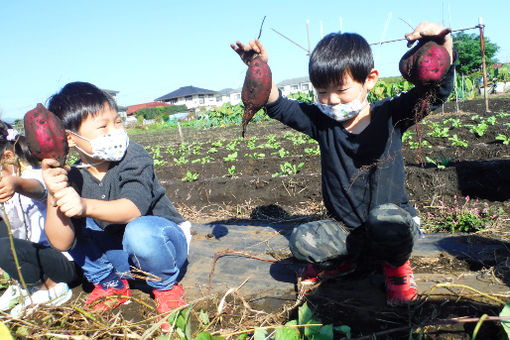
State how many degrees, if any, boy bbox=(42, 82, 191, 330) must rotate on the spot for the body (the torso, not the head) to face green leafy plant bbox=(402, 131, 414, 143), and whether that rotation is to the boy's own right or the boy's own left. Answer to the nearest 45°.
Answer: approximately 180°

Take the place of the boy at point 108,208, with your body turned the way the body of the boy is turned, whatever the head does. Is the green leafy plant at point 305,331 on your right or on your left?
on your left

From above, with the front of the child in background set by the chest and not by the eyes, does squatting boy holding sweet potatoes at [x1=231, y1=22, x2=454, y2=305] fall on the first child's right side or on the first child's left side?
on the first child's left side

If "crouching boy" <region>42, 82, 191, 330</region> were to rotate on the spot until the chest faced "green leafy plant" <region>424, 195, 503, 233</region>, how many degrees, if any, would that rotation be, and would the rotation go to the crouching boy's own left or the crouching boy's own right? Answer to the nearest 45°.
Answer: approximately 135° to the crouching boy's own left

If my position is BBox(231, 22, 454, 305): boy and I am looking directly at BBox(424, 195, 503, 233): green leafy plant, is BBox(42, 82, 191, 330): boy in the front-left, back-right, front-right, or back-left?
back-left

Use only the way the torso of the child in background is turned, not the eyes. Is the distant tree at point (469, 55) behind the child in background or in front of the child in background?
behind
